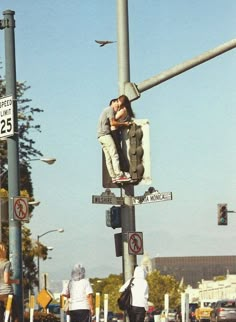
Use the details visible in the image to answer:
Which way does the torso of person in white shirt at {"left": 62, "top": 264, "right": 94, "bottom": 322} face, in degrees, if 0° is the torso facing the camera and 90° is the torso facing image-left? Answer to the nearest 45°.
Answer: approximately 180°

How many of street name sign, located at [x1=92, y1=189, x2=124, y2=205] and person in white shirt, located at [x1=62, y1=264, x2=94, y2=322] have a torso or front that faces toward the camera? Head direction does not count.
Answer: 1

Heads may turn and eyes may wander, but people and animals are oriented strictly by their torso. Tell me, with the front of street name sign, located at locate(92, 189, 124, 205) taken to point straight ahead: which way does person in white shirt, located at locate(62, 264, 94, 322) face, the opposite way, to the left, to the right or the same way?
the opposite way

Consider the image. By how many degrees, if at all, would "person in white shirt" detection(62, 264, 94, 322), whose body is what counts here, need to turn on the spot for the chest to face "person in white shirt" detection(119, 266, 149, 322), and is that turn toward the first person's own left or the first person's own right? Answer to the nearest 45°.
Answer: approximately 90° to the first person's own right

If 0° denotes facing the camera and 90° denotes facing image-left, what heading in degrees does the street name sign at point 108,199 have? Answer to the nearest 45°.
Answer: approximately 0°
